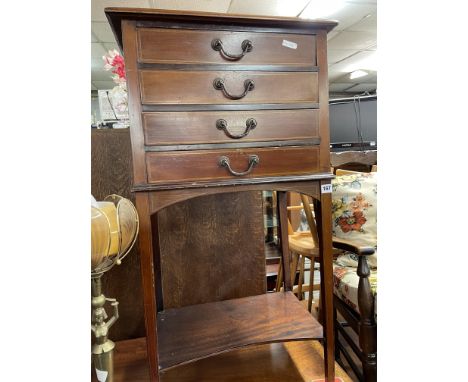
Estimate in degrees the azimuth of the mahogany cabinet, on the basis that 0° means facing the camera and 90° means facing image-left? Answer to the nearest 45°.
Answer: approximately 0°

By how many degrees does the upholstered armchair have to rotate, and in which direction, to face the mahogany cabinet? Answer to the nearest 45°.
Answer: approximately 45° to its right

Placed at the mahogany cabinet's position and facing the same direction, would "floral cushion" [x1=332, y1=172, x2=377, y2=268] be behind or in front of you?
behind

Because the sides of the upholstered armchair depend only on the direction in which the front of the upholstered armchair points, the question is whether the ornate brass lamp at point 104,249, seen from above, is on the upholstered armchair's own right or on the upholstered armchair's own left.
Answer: on the upholstered armchair's own right
